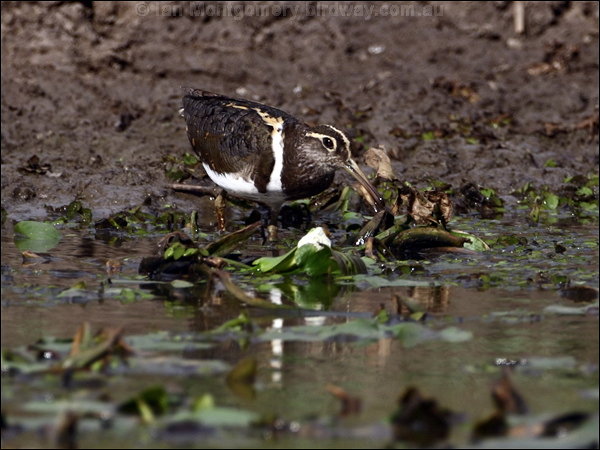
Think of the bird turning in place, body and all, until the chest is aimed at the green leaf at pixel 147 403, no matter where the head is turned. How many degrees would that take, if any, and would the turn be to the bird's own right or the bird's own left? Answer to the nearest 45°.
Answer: approximately 90° to the bird's own right

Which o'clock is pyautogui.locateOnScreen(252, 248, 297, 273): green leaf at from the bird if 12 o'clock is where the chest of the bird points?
The green leaf is roughly at 3 o'clock from the bird.

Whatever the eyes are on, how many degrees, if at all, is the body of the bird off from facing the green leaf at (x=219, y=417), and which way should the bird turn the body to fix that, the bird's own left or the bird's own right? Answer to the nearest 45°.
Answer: approximately 90° to the bird's own right

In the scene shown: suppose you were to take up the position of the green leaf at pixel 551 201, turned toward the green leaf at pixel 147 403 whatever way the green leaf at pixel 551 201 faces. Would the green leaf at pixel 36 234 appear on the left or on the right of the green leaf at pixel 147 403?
right

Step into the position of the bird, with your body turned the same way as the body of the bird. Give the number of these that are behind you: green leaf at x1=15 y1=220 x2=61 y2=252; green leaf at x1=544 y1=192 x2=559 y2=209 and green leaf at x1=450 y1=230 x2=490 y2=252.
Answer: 1

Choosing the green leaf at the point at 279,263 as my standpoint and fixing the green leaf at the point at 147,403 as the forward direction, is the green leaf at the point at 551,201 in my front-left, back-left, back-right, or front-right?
back-left

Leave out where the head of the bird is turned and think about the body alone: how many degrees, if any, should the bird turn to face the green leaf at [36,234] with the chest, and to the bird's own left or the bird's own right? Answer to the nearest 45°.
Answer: approximately 180°

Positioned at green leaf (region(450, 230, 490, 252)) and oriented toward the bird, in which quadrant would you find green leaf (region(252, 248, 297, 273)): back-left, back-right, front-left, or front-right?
front-left

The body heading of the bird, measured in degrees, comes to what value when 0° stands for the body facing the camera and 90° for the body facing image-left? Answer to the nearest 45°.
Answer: approximately 270°

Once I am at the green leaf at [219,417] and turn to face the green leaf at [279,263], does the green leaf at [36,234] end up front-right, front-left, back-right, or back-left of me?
front-left
